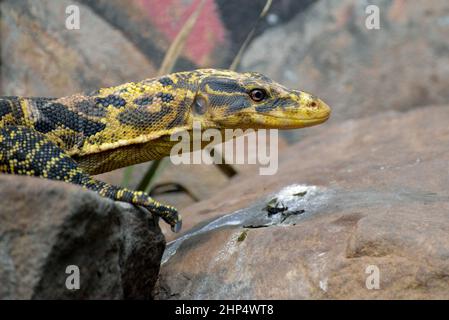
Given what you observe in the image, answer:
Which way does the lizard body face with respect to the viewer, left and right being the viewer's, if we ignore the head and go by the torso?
facing to the right of the viewer
